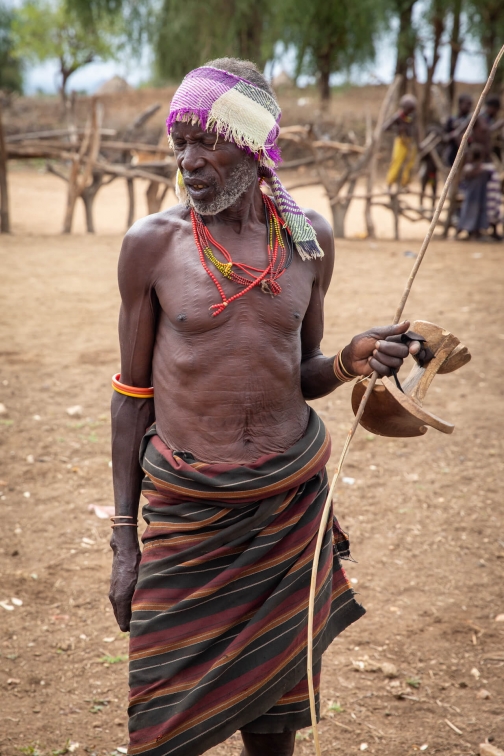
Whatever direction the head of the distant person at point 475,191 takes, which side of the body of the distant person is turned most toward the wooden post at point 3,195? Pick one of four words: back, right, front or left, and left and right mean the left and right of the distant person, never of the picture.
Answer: right

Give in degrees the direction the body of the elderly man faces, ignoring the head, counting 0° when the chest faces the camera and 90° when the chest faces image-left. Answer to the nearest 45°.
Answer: approximately 0°

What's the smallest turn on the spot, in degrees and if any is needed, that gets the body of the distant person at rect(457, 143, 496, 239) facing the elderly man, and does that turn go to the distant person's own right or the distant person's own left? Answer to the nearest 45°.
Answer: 0° — they already face them

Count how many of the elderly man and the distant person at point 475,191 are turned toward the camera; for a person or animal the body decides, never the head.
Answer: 2

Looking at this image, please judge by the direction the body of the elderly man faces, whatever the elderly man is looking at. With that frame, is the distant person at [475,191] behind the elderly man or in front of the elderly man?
behind

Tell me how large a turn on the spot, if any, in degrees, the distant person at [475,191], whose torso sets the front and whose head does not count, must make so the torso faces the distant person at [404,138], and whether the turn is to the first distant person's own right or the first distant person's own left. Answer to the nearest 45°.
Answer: approximately 135° to the first distant person's own right

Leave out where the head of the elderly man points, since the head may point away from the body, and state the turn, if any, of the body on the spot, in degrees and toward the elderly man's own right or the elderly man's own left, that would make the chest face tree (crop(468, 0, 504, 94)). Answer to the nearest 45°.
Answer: approximately 180°

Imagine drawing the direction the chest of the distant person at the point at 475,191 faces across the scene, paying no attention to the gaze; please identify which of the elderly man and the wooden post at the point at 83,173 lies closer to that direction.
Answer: the elderly man

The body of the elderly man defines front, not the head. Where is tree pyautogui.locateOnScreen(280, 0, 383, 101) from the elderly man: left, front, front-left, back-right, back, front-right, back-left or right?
back

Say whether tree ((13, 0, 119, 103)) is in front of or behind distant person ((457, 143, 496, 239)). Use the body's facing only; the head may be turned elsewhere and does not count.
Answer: behind

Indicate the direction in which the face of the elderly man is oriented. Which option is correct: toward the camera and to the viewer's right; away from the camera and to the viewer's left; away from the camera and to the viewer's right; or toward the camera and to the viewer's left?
toward the camera and to the viewer's left

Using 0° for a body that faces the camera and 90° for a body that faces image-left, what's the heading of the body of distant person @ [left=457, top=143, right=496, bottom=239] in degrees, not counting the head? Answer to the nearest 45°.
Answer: approximately 0°
